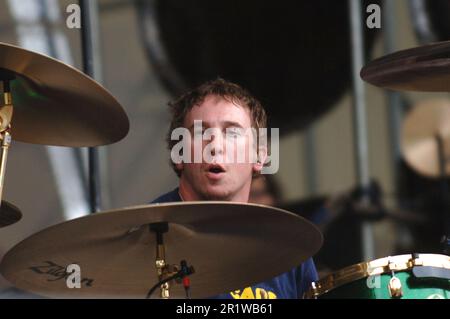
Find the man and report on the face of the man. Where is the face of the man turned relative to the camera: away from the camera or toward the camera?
toward the camera

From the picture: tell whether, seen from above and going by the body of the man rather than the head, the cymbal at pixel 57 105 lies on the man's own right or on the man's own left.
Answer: on the man's own right

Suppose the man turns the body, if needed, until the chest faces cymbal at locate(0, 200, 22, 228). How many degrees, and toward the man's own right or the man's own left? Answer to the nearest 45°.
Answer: approximately 90° to the man's own right

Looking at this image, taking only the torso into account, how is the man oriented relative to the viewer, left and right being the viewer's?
facing the viewer

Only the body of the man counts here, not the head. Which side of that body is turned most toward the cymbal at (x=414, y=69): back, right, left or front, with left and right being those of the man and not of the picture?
left

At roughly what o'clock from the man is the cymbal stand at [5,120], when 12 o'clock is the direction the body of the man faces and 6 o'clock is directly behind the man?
The cymbal stand is roughly at 2 o'clock from the man.

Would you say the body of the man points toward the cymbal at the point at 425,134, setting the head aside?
no

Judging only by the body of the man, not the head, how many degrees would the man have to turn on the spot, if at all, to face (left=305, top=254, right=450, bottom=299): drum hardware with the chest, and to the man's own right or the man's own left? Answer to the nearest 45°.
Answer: approximately 90° to the man's own left
